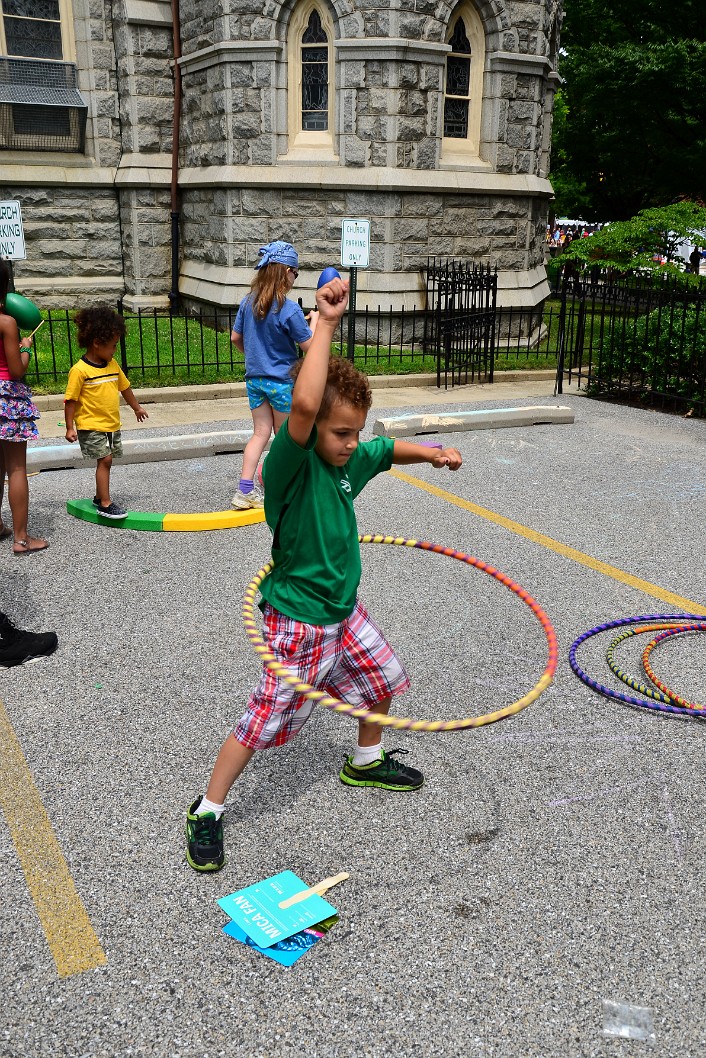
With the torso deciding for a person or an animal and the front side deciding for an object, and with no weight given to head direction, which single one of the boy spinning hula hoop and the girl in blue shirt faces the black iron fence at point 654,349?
the girl in blue shirt

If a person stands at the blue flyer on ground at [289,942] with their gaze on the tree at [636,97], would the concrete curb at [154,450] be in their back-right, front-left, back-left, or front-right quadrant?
front-left

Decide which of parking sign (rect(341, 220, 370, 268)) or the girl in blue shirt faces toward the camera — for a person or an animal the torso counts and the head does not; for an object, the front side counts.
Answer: the parking sign

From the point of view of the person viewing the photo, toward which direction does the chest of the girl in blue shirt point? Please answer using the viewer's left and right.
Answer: facing away from the viewer and to the right of the viewer

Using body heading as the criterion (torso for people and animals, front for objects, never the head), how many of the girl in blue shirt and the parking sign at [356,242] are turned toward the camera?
1

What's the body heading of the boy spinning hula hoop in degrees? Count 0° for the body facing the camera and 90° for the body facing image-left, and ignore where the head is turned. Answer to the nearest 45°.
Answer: approximately 315°

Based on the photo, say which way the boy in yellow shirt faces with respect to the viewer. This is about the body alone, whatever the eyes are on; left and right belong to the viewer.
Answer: facing the viewer and to the right of the viewer

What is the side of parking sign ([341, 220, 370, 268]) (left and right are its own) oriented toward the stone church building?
back

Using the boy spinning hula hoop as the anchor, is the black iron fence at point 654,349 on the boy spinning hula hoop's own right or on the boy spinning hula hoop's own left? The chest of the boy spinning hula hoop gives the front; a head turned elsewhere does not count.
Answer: on the boy spinning hula hoop's own left

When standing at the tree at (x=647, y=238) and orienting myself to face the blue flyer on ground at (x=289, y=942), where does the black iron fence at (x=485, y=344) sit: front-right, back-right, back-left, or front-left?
front-right

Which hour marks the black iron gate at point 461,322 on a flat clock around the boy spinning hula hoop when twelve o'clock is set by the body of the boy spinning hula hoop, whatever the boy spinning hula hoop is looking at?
The black iron gate is roughly at 8 o'clock from the boy spinning hula hoop.

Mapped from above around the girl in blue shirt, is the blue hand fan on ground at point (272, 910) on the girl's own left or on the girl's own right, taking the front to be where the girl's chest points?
on the girl's own right

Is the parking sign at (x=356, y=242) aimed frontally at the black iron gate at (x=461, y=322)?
no

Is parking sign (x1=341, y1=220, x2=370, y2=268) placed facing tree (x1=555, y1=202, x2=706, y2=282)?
no

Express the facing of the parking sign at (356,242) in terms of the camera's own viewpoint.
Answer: facing the viewer
